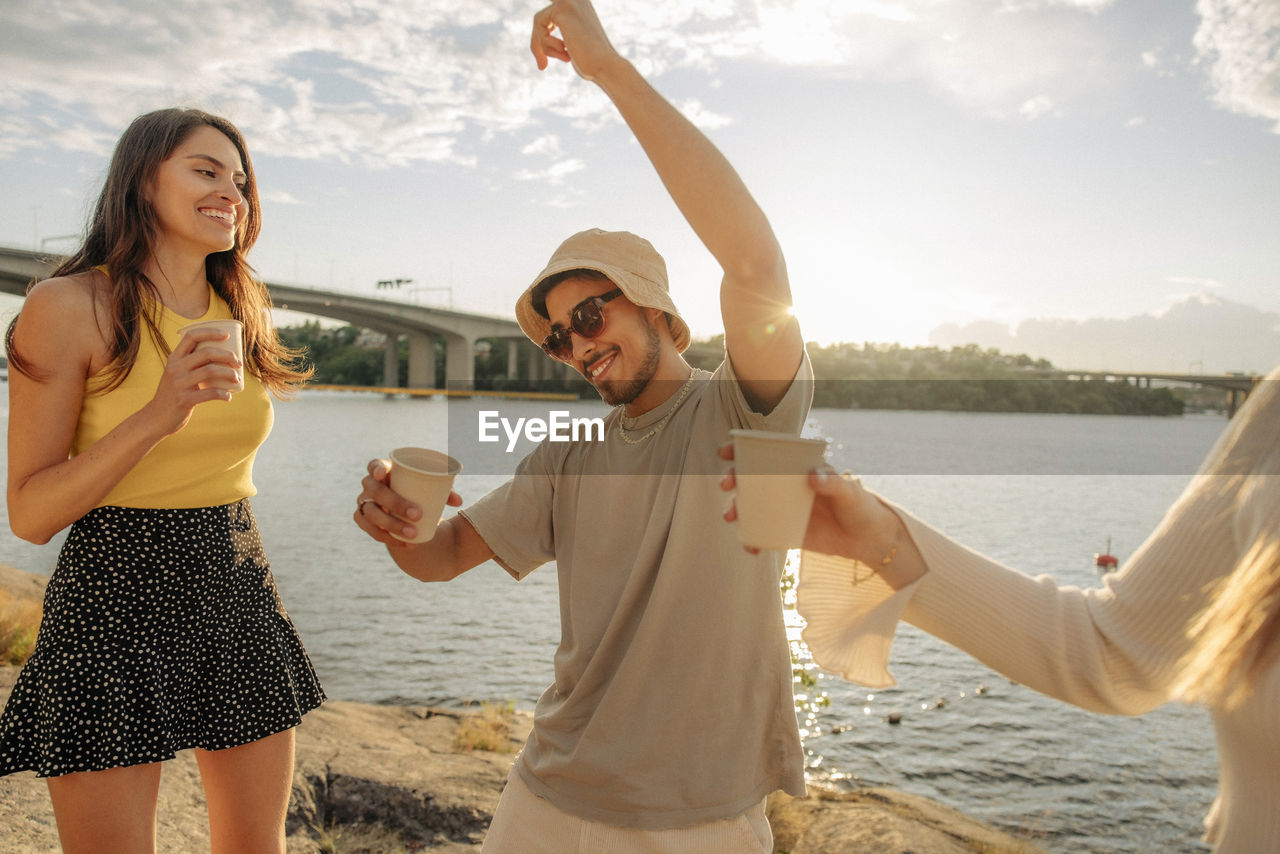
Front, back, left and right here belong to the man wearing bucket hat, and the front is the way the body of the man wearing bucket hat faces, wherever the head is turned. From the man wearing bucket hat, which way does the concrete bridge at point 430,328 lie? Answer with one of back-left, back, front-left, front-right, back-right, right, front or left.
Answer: back-right

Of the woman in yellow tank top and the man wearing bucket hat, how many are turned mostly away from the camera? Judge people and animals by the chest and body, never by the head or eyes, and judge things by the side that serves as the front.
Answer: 0

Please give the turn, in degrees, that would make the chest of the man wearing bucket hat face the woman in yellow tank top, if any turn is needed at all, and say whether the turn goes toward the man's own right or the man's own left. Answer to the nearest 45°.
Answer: approximately 45° to the man's own right

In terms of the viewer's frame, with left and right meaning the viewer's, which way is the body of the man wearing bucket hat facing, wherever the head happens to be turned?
facing the viewer and to the left of the viewer

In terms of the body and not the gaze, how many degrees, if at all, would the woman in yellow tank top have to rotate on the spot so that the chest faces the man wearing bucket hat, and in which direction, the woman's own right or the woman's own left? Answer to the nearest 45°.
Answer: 0° — they already face them

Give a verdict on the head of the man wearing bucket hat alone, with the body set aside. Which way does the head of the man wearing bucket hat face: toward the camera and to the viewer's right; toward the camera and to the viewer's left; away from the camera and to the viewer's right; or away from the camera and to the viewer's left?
toward the camera and to the viewer's left

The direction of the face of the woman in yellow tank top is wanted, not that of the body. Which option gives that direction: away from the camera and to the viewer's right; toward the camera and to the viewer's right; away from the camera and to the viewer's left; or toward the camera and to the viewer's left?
toward the camera and to the viewer's right
